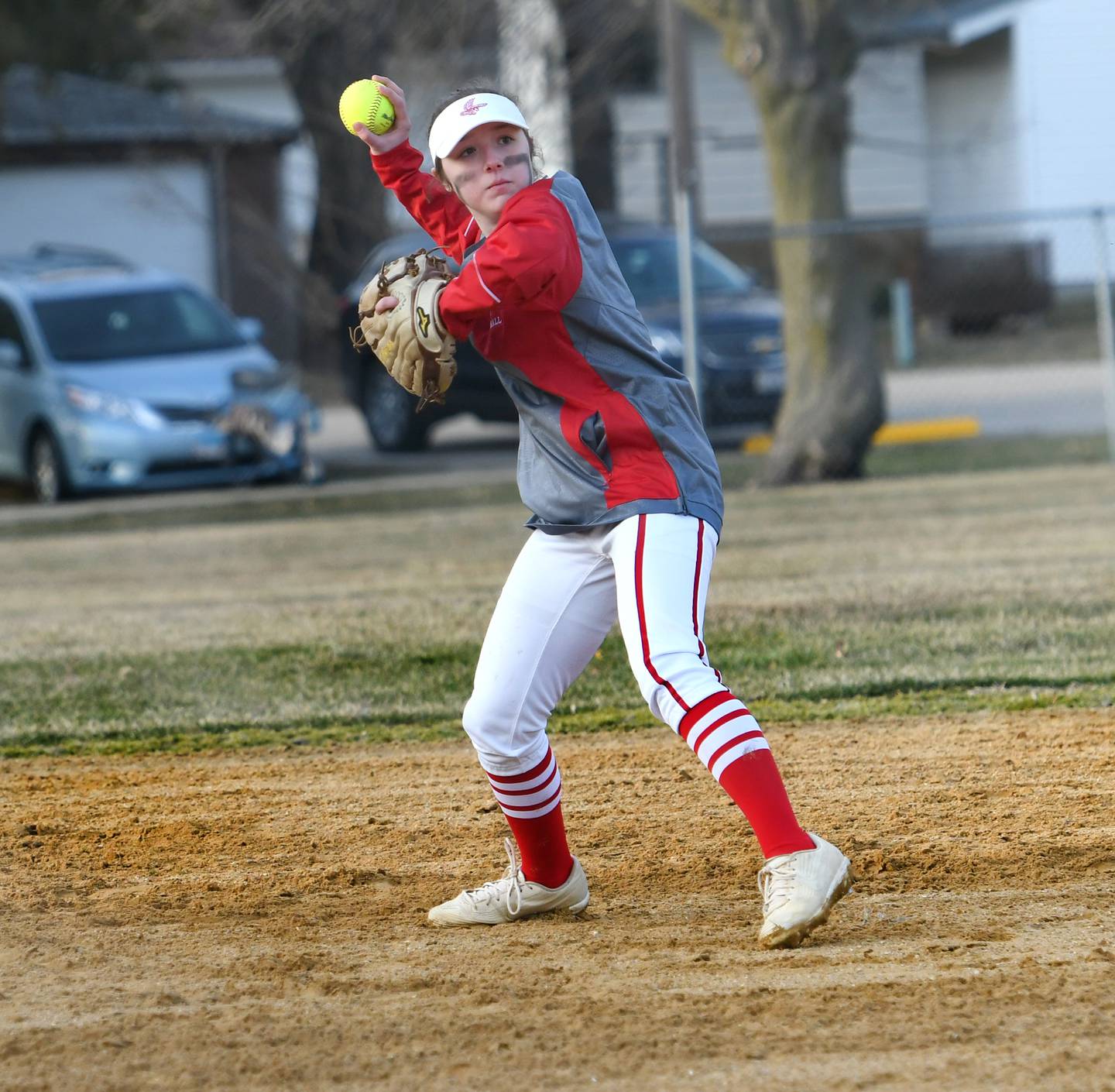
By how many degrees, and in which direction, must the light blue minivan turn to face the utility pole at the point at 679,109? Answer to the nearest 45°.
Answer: approximately 45° to its left

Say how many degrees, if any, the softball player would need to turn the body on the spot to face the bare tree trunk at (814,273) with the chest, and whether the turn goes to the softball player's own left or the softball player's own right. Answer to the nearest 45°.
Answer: approximately 135° to the softball player's own right

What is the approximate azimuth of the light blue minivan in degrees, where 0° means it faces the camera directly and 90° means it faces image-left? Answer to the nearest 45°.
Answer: approximately 315°

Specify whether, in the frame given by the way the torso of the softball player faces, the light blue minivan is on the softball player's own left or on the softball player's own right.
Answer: on the softball player's own right

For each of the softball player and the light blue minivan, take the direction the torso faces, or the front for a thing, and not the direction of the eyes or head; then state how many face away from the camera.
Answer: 0

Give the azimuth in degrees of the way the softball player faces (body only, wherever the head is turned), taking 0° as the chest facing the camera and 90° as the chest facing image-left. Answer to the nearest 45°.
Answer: approximately 45°

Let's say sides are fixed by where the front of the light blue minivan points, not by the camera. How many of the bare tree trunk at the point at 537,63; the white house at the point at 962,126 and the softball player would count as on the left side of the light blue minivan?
2

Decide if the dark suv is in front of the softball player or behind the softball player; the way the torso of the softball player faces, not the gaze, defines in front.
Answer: behind

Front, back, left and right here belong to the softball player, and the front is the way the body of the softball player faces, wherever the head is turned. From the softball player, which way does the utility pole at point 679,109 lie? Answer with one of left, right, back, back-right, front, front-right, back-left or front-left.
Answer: back-right

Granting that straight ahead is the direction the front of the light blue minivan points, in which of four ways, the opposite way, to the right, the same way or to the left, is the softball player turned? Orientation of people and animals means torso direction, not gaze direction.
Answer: to the right

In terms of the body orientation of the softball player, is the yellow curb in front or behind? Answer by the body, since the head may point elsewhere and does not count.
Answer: behind
